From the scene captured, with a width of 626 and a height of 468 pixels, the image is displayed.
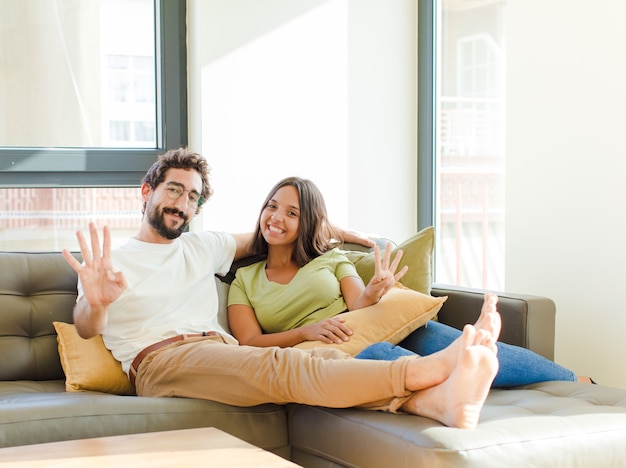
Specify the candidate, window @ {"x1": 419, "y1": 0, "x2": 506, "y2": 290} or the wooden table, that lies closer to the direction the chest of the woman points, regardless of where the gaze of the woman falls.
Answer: the wooden table

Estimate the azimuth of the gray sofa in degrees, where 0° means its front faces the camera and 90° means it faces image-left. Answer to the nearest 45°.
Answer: approximately 0°

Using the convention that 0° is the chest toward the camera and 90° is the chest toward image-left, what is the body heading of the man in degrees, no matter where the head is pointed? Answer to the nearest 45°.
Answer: approximately 315°

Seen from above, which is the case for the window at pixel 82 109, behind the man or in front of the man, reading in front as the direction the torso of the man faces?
behind

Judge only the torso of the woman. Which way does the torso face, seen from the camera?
toward the camera

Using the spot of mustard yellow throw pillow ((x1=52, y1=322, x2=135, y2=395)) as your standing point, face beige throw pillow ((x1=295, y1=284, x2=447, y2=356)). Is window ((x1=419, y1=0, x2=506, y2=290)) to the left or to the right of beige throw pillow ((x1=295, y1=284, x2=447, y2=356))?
left

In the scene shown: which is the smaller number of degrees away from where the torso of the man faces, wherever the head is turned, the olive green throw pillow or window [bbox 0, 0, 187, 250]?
the olive green throw pillow

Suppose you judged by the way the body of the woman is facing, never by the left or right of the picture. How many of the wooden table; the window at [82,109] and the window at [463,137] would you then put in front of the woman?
1
